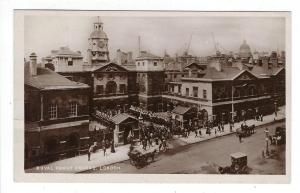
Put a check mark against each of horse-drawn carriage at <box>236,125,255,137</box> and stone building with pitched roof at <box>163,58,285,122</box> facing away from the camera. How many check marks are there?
0

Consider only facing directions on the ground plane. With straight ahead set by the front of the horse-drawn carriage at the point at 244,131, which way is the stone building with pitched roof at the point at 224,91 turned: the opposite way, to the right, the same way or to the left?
to the right

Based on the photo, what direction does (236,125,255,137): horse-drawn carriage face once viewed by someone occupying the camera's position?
facing the viewer and to the left of the viewer

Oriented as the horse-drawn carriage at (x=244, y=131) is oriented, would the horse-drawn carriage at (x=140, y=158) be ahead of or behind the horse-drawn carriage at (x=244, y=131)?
behind
